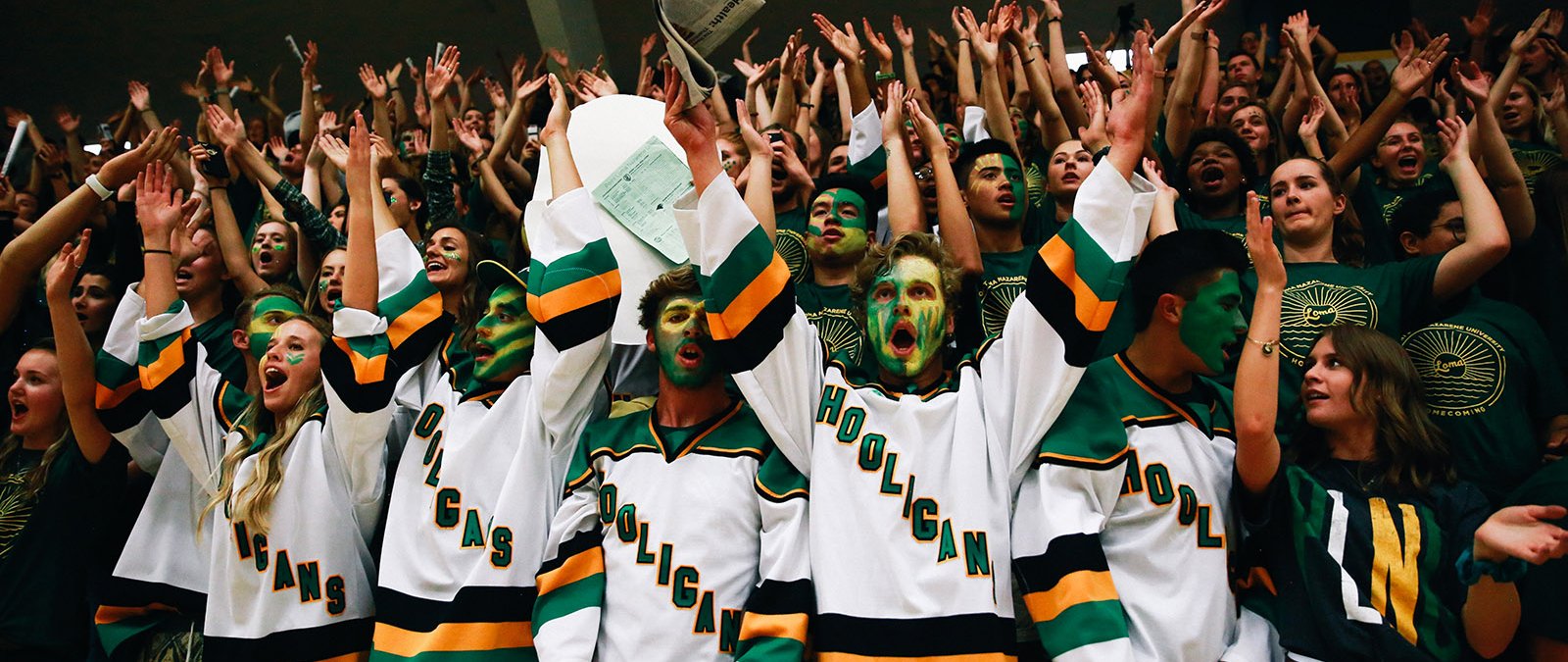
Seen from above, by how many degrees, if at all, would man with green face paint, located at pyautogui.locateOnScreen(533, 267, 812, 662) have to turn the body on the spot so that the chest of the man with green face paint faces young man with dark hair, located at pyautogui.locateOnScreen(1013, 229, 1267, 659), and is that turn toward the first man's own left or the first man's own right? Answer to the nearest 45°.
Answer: approximately 90° to the first man's own left

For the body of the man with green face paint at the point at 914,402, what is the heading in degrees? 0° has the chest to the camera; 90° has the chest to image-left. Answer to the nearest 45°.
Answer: approximately 0°

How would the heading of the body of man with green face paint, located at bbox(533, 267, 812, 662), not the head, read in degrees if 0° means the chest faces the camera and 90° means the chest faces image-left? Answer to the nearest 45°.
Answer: approximately 0°

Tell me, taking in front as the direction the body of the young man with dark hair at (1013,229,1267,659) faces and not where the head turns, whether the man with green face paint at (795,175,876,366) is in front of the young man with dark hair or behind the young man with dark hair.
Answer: behind

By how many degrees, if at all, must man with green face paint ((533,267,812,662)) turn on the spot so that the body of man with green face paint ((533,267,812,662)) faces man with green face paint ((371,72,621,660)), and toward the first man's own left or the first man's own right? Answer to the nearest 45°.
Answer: approximately 135° to the first man's own right

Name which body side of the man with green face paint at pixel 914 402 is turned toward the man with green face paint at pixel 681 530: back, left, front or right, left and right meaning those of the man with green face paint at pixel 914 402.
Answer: right

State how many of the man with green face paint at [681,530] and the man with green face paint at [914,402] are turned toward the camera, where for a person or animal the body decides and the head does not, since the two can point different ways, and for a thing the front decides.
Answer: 2

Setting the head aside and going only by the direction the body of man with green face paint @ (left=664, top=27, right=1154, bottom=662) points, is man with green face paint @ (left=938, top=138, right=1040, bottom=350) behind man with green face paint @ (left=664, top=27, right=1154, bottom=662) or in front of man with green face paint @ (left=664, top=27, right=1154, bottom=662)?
behind
